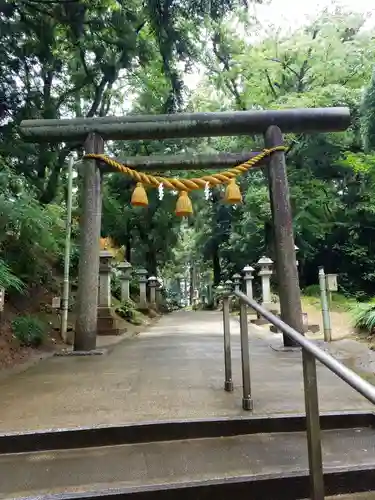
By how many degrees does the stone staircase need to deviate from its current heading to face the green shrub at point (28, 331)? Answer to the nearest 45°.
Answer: approximately 135° to its right

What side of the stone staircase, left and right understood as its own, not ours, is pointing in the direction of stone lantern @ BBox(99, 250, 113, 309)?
back

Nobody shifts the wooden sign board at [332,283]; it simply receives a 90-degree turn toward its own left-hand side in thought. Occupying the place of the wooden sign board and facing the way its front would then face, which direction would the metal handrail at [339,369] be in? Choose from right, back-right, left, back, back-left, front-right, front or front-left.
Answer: right

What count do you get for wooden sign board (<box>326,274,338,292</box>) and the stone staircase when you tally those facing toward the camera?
2

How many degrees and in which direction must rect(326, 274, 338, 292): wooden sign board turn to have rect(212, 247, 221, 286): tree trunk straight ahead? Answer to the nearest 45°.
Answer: approximately 135° to its right

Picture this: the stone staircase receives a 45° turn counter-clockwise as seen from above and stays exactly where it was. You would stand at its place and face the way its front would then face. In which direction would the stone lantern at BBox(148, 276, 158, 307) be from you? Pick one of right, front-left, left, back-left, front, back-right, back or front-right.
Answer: back-left

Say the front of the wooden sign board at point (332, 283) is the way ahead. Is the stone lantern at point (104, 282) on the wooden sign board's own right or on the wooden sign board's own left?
on the wooden sign board's own right

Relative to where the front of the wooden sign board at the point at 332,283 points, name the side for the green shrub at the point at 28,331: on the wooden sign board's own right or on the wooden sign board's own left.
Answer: on the wooden sign board's own right

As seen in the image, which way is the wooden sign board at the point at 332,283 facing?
toward the camera

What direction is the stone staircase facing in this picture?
toward the camera

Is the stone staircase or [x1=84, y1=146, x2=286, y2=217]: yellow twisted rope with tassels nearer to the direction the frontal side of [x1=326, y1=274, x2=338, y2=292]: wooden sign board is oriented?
the stone staircase

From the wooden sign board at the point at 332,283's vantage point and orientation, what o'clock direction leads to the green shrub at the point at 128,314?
The green shrub is roughly at 4 o'clock from the wooden sign board.

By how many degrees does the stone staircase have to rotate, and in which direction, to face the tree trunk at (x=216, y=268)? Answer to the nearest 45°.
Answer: approximately 180°

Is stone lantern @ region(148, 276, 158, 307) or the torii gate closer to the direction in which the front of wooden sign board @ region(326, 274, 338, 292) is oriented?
the torii gate

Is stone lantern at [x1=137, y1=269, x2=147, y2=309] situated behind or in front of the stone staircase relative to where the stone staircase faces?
behind

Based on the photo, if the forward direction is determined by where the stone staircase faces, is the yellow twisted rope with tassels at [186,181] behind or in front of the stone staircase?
behind
